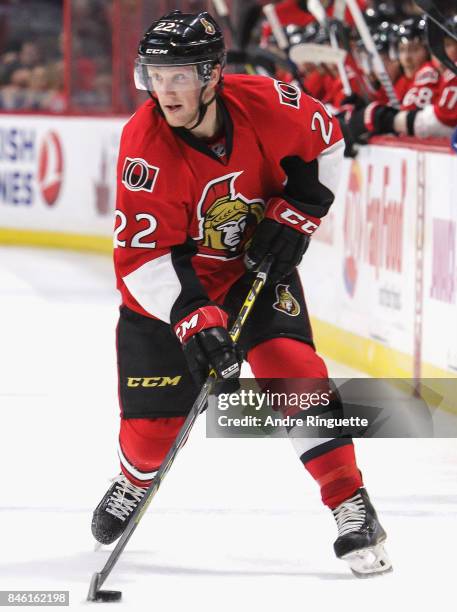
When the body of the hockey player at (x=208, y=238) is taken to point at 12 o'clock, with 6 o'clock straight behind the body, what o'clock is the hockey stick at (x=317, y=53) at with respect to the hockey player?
The hockey stick is roughly at 6 o'clock from the hockey player.

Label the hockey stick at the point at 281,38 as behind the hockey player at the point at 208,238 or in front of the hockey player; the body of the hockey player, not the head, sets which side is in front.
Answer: behind

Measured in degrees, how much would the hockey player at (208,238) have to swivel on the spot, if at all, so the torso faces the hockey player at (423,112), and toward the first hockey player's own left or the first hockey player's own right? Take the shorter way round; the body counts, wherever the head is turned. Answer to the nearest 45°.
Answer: approximately 180°

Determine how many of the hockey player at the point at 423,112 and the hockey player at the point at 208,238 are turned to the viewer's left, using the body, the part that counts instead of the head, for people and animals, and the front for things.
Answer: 1

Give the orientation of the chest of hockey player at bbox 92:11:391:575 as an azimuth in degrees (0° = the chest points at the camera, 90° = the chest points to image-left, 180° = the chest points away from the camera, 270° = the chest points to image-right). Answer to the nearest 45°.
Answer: approximately 0°

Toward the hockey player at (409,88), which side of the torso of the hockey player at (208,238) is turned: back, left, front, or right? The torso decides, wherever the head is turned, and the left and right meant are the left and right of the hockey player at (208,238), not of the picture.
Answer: back

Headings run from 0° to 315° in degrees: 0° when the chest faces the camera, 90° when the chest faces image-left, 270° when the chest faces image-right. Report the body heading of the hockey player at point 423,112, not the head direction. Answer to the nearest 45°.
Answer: approximately 90°
